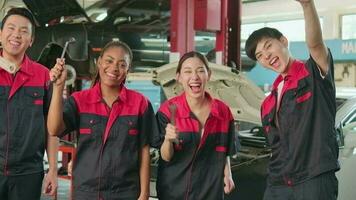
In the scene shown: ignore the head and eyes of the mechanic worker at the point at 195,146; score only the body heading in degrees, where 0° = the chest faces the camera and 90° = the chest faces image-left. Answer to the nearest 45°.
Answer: approximately 0°

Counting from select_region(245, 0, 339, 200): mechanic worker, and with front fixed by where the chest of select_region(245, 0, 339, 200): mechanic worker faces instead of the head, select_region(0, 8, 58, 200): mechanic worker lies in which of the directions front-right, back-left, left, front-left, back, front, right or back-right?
front-right

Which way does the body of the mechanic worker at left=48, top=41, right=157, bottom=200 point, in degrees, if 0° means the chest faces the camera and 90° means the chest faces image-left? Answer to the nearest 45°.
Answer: approximately 0°

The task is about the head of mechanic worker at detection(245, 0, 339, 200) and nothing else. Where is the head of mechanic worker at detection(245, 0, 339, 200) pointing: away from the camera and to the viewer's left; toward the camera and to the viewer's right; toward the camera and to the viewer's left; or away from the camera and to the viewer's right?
toward the camera and to the viewer's left

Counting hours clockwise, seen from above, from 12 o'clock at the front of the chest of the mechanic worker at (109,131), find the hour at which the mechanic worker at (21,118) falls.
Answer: the mechanic worker at (21,118) is roughly at 4 o'clock from the mechanic worker at (109,131).

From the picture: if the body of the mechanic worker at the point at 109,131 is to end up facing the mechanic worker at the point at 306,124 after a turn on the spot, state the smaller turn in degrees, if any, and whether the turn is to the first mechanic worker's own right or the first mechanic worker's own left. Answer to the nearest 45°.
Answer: approximately 90° to the first mechanic worker's own left

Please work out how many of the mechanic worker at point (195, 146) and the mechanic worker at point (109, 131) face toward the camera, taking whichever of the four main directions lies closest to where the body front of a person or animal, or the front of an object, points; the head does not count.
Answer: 2
